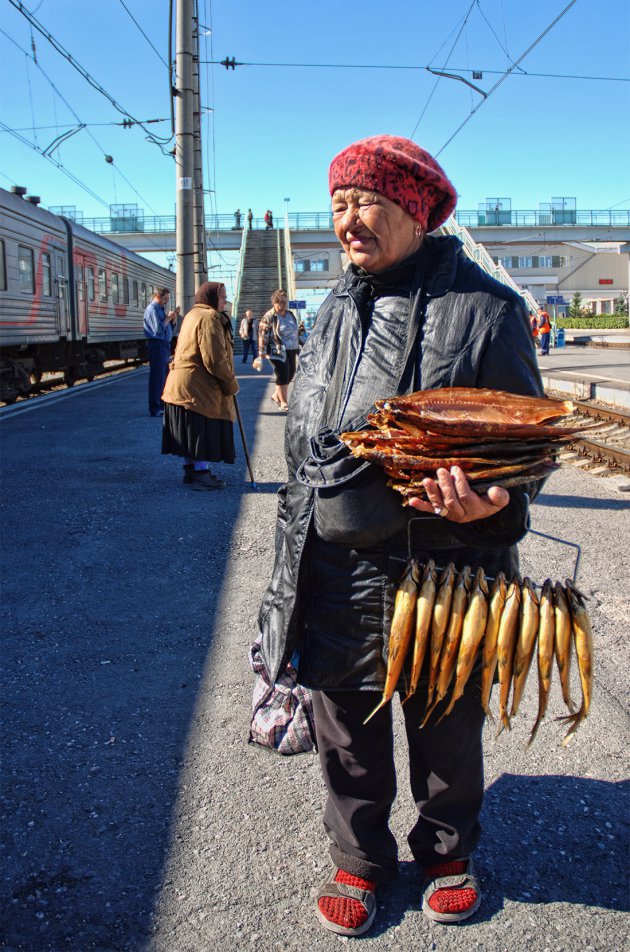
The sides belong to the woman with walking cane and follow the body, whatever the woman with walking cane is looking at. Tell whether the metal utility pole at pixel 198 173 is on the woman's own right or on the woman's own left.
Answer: on the woman's own left

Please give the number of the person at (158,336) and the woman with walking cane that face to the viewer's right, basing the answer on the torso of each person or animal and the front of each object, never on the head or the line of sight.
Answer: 2

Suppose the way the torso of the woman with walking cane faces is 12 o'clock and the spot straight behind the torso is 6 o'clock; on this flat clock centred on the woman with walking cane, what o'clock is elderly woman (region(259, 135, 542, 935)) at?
The elderly woman is roughly at 3 o'clock from the woman with walking cane.

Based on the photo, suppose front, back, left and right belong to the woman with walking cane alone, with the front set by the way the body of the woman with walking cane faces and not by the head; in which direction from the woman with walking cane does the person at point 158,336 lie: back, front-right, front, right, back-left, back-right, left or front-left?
left

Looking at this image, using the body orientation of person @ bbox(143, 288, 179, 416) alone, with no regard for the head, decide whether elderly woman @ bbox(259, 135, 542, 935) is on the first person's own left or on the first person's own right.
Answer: on the first person's own right

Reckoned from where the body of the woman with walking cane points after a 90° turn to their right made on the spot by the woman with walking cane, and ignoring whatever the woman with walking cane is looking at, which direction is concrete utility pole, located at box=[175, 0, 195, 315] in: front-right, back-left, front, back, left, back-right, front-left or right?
back

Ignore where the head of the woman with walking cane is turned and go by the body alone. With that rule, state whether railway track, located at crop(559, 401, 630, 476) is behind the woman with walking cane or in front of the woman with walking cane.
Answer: in front

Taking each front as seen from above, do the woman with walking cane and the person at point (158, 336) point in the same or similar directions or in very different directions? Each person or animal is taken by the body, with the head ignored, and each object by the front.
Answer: same or similar directions

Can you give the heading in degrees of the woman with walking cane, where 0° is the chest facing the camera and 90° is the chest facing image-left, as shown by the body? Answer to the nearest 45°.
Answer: approximately 270°

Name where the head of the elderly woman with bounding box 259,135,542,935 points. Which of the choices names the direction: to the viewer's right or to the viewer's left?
to the viewer's left

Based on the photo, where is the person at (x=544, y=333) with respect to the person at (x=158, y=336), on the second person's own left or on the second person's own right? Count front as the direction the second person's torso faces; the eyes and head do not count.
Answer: on the second person's own left
